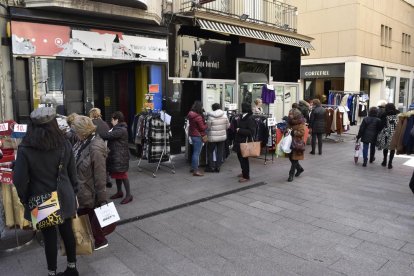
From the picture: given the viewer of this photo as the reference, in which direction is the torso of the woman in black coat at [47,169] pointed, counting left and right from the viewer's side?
facing away from the viewer

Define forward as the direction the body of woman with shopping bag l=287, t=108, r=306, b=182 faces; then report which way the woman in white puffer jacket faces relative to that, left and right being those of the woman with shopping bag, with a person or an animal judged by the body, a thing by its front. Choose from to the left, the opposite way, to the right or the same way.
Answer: to the right

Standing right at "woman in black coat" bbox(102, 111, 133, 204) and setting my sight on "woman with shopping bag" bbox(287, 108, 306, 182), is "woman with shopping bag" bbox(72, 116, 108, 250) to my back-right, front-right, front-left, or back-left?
back-right

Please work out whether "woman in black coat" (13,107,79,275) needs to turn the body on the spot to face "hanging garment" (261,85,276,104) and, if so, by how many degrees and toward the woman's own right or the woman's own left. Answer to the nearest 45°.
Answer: approximately 45° to the woman's own right

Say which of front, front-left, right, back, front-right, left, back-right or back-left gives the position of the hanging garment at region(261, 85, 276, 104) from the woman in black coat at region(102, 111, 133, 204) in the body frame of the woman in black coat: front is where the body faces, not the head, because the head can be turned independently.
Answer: back-right

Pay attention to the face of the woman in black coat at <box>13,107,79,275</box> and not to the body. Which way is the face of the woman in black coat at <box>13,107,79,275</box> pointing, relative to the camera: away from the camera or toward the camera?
away from the camera
